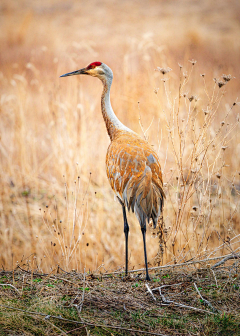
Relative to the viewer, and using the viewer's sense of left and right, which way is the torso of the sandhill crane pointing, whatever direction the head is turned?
facing away from the viewer and to the left of the viewer
